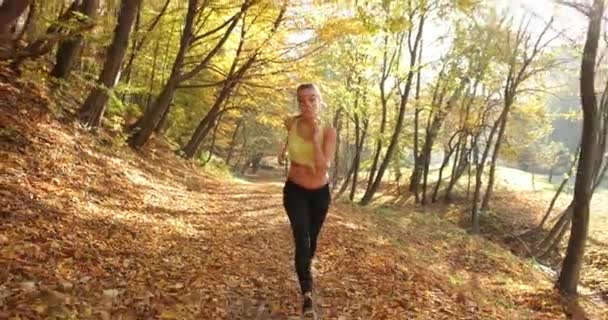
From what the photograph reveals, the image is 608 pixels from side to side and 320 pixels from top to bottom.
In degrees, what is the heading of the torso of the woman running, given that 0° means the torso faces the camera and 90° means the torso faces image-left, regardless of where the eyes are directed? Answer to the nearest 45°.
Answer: approximately 0°
